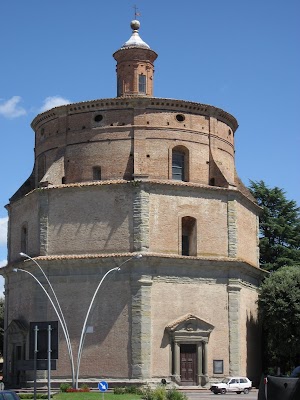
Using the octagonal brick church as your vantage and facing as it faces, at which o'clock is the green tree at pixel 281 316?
The green tree is roughly at 10 o'clock from the octagonal brick church.

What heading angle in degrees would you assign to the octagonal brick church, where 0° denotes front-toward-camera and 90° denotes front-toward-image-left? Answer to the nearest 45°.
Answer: approximately 315°
